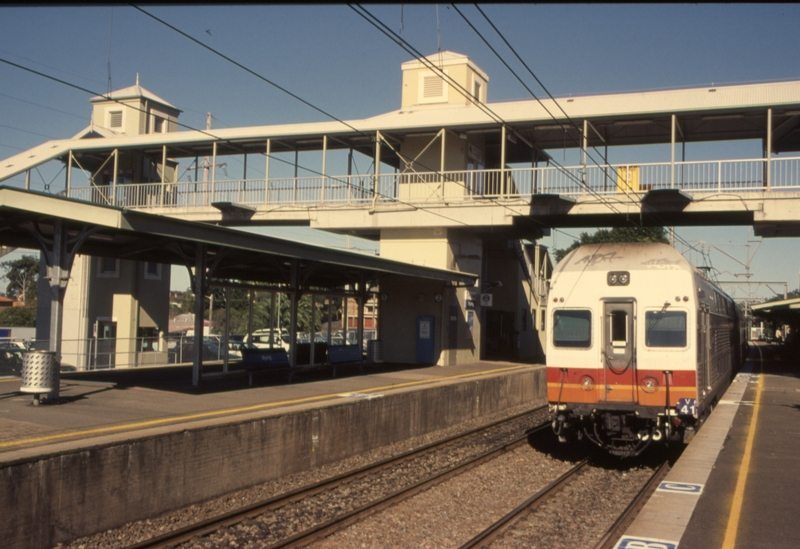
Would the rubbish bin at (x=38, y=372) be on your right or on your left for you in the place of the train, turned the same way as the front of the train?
on your right

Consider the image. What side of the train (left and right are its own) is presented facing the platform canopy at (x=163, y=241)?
right

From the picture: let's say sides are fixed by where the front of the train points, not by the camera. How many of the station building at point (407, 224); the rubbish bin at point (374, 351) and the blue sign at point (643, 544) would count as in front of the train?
1

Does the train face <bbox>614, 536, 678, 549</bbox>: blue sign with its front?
yes

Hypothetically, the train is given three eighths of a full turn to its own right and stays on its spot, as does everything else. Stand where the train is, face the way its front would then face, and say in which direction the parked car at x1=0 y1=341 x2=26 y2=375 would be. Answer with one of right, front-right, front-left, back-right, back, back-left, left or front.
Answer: front-left

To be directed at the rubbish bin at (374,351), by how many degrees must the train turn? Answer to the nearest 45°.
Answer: approximately 135° to its right

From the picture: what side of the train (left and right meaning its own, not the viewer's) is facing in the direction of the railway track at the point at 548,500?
front

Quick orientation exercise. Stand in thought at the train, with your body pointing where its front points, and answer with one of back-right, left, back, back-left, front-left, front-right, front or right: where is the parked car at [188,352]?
back-right

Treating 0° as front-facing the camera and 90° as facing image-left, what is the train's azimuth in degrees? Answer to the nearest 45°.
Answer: approximately 0°
